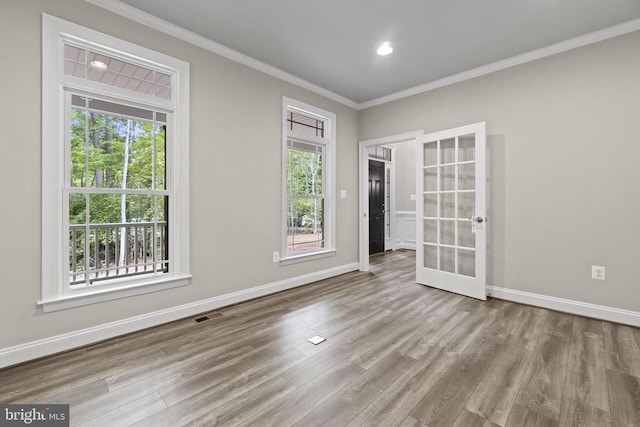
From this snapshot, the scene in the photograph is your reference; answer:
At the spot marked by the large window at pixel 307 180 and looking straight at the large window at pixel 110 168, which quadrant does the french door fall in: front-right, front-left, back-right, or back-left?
back-left

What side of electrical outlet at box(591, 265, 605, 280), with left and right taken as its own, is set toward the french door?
right

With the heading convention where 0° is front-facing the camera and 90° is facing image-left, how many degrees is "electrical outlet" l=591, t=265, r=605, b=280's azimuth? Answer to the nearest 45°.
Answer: approximately 0°

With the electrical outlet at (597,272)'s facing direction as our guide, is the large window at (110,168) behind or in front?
in front
